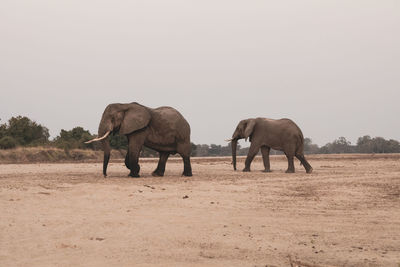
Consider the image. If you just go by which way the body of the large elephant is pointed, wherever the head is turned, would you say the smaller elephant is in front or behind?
behind

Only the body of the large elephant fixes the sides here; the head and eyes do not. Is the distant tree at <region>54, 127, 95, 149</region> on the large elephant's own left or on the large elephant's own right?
on the large elephant's own right

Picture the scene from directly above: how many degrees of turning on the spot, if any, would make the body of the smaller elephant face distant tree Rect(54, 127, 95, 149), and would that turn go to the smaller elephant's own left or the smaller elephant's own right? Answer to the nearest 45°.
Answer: approximately 45° to the smaller elephant's own right

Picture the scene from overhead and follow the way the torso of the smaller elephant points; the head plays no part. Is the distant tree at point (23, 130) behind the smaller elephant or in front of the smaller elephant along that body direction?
in front

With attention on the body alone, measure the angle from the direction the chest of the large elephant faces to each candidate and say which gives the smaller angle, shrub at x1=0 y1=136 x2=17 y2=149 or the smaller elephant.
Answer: the shrub

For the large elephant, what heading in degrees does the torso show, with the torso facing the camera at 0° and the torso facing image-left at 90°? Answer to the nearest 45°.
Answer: approximately 90°

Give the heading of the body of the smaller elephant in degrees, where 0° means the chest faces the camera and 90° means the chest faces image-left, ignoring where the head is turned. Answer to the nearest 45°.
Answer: approximately 90°

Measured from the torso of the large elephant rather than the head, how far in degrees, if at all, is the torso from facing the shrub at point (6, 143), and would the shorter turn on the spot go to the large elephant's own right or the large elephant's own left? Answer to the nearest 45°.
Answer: approximately 45° to the large elephant's own right

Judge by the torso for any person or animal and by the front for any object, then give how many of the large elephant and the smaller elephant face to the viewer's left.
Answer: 2

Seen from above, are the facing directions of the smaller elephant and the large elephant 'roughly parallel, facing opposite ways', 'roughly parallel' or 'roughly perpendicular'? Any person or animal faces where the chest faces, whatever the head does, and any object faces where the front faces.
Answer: roughly parallel

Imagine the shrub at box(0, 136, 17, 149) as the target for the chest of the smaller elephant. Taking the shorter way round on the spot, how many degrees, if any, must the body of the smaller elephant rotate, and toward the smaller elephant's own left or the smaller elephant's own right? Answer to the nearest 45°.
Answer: approximately 45° to the smaller elephant's own right
